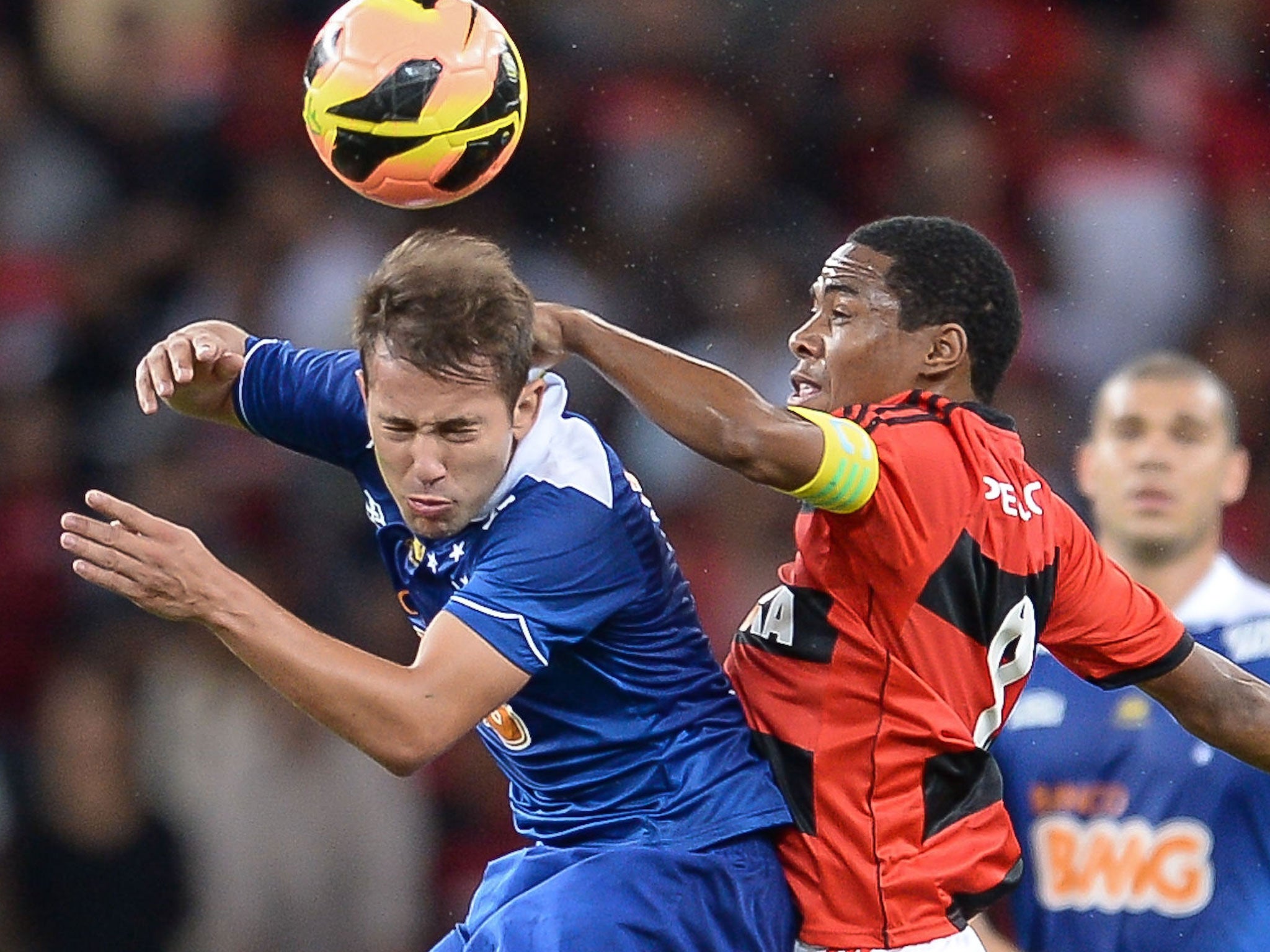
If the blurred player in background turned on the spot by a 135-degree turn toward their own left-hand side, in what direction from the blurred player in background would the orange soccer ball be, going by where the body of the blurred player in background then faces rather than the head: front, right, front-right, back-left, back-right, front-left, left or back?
back

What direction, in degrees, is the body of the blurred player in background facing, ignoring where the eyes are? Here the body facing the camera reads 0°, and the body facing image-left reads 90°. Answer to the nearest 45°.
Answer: approximately 0°
